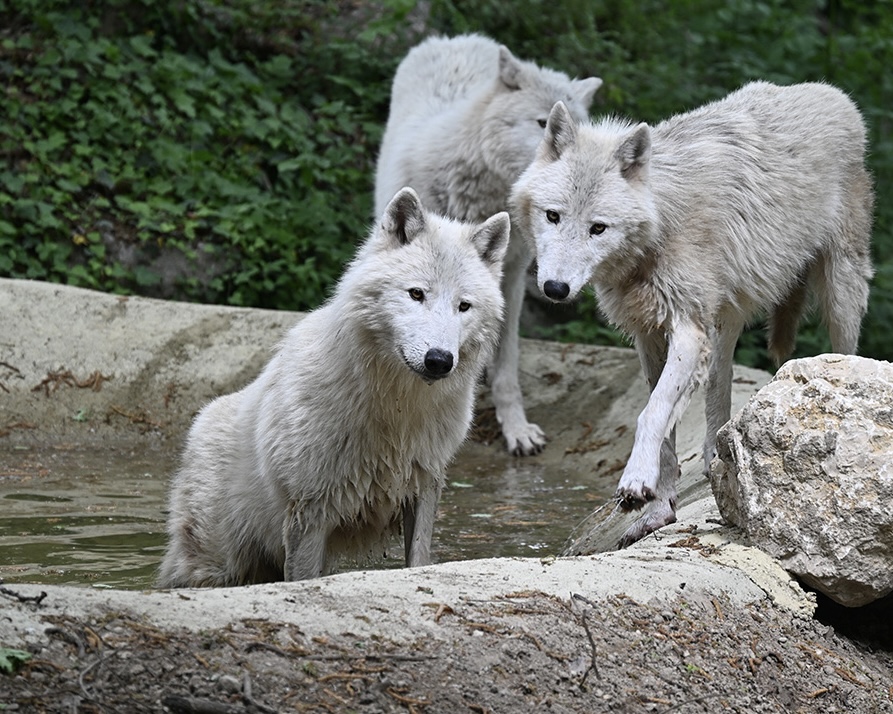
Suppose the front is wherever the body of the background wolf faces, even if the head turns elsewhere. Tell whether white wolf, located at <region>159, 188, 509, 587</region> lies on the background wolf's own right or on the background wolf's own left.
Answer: on the background wolf's own right

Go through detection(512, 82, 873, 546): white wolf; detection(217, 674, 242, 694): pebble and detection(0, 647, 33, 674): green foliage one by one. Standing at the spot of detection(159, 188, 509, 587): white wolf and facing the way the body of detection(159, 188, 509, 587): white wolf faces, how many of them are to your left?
1

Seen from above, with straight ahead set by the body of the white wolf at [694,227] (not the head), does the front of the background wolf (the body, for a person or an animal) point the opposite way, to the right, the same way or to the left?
to the left

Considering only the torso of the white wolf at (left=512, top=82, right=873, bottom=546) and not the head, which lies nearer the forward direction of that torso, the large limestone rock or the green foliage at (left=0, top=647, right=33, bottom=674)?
the green foliage

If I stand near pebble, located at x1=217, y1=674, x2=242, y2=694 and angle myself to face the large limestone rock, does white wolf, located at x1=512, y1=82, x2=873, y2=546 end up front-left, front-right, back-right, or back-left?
front-left

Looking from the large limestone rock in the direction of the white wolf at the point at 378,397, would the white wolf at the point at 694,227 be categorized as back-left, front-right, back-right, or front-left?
front-right

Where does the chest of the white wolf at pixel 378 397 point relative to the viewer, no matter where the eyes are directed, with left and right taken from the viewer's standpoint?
facing the viewer and to the right of the viewer

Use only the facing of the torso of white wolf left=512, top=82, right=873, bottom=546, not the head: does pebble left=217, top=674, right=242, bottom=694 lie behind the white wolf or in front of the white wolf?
in front

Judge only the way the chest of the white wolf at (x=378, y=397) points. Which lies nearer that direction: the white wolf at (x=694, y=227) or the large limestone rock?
the large limestone rock

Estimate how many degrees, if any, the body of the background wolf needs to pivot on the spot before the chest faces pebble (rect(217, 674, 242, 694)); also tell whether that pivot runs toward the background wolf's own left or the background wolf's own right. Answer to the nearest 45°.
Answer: approximately 45° to the background wolf's own right

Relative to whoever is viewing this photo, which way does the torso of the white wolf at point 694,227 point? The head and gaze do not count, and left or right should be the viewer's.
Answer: facing the viewer and to the left of the viewer

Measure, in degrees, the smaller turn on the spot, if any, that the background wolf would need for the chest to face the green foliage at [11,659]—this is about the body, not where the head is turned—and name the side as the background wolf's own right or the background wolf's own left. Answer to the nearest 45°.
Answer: approximately 45° to the background wolf's own right

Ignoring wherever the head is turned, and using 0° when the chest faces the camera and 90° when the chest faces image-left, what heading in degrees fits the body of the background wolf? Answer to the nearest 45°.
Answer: approximately 315°

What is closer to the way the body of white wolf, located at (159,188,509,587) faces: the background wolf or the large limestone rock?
the large limestone rock

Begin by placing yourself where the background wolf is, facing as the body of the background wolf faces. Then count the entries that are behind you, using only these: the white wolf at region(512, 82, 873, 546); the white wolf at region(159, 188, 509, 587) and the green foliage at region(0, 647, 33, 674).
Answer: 0

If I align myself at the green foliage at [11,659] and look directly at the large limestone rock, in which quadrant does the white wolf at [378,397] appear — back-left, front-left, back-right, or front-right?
front-left

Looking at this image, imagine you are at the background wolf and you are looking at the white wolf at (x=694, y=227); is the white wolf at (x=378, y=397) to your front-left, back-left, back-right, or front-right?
front-right

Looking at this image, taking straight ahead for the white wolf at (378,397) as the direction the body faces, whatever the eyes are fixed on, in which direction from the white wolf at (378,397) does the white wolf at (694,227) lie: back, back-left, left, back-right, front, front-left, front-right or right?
left
